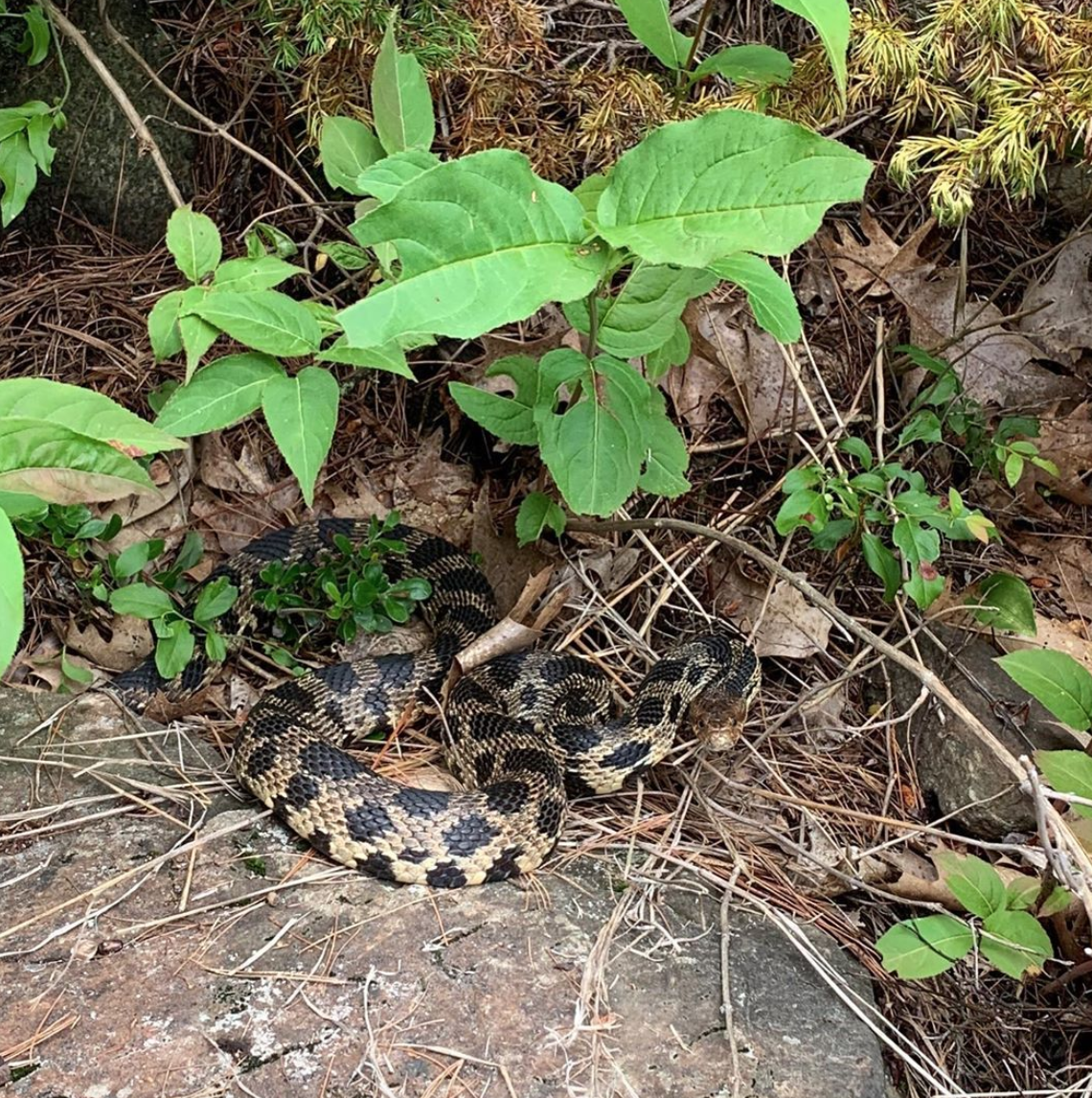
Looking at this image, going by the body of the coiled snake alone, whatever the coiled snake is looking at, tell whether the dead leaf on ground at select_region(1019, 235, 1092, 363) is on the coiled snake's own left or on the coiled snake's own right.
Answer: on the coiled snake's own left

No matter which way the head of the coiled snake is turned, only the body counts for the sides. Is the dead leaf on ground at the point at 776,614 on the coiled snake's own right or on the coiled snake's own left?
on the coiled snake's own left

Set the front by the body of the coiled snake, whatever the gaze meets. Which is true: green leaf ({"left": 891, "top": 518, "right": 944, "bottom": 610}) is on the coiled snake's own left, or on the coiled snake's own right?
on the coiled snake's own left

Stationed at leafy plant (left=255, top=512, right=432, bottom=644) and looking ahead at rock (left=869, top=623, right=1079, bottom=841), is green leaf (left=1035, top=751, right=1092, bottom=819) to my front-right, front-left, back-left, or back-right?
front-right
